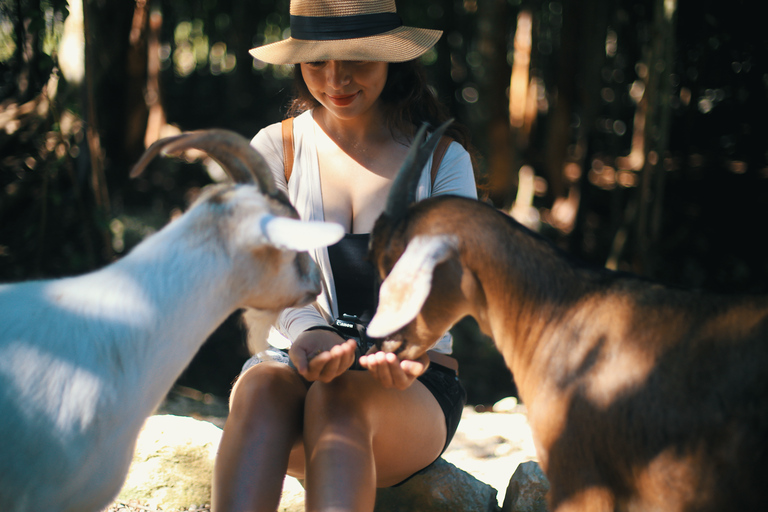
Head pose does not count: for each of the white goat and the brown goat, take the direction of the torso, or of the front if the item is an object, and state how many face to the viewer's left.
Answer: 1

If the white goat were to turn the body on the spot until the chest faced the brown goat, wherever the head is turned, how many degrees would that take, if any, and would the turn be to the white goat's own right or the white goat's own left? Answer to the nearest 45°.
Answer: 0° — it already faces it

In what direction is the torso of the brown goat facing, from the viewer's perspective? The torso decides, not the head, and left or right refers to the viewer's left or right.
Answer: facing to the left of the viewer

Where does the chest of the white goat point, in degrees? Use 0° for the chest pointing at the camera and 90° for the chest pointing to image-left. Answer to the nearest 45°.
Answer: approximately 270°
